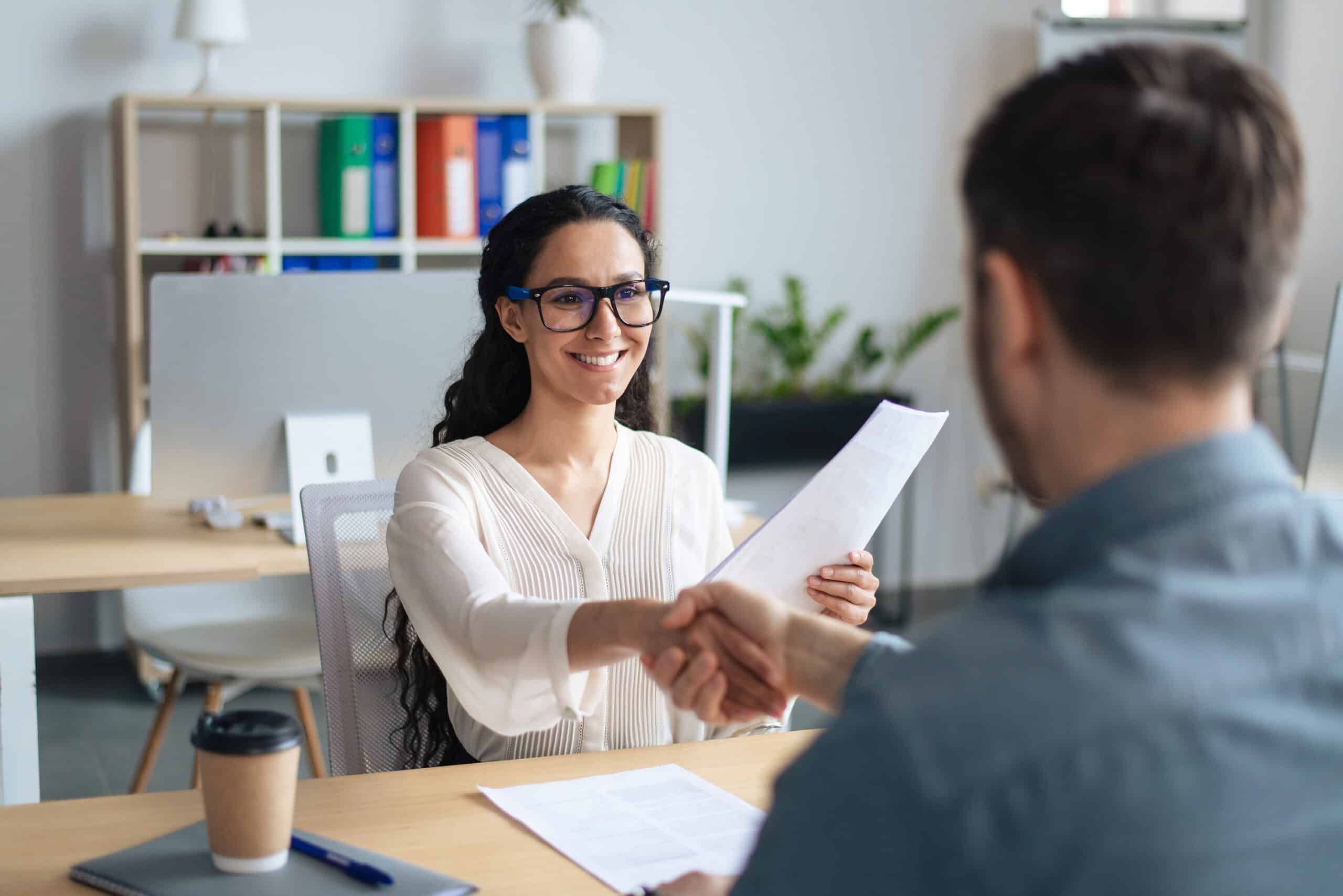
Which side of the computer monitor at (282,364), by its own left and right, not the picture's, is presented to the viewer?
back

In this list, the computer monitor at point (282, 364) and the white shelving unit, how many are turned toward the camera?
1

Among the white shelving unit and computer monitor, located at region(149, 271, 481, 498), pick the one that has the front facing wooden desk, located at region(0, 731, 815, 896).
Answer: the white shelving unit

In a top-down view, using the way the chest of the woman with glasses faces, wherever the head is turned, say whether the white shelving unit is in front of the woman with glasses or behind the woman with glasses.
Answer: behind

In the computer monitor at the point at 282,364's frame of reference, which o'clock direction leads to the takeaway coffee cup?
The takeaway coffee cup is roughly at 6 o'clock from the computer monitor.

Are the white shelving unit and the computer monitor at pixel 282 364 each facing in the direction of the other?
yes

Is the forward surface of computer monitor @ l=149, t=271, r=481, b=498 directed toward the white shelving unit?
yes

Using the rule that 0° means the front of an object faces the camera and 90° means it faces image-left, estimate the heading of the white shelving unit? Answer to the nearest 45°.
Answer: approximately 0°

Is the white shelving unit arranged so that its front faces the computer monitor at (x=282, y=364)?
yes

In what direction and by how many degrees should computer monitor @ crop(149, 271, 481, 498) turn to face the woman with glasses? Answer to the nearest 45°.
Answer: approximately 180°
